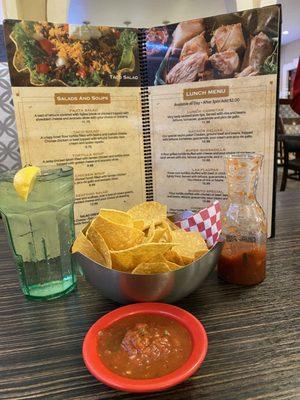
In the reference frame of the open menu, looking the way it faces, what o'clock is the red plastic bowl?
The red plastic bowl is roughly at 12 o'clock from the open menu.

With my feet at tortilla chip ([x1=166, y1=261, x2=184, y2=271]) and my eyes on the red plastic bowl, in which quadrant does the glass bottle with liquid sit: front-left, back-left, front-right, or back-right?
back-left

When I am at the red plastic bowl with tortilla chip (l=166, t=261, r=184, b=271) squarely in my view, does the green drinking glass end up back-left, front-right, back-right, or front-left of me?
front-left

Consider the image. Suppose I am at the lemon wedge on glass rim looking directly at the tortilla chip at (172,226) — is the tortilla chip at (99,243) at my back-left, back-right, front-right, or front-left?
front-right

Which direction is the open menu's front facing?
toward the camera

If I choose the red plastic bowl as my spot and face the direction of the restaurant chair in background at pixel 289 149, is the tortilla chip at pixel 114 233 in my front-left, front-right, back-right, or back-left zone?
front-left
